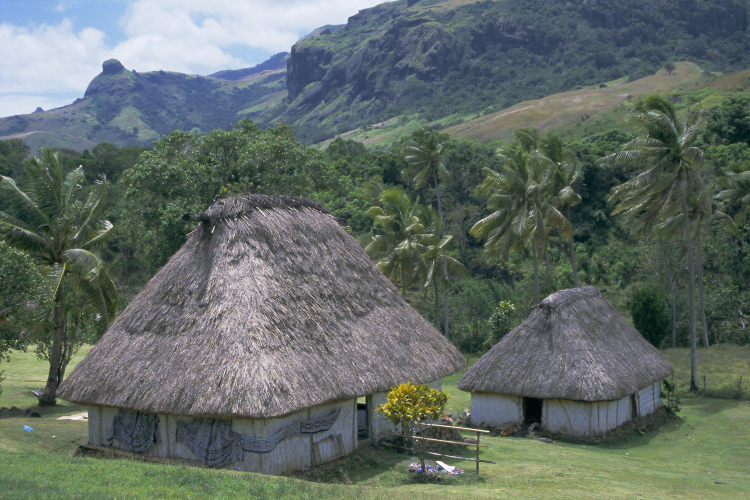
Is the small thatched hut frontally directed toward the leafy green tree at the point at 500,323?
no

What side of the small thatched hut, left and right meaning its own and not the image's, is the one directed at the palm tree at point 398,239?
right

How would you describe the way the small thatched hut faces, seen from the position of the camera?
facing the viewer and to the left of the viewer

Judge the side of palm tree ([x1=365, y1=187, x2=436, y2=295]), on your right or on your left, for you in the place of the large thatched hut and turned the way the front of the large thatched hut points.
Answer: on your left

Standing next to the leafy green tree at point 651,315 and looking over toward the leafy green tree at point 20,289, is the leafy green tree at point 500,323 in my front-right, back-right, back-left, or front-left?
front-right

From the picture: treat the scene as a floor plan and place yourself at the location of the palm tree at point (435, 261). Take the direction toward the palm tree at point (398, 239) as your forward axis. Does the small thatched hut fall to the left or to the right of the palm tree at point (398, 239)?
left

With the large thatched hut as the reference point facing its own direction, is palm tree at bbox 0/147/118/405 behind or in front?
behind

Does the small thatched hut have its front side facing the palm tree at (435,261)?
no

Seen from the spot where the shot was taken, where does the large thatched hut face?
facing the viewer and to the right of the viewer

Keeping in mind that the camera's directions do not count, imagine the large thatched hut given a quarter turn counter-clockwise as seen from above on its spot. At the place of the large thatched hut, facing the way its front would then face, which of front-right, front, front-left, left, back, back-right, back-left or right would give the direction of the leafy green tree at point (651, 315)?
front

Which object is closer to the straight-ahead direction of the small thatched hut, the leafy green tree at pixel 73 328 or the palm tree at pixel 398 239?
the leafy green tree

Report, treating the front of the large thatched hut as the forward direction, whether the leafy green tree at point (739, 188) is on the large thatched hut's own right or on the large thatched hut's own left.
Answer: on the large thatched hut's own left

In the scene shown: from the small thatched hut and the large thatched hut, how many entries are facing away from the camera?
0

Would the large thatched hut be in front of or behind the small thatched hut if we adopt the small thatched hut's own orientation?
in front
